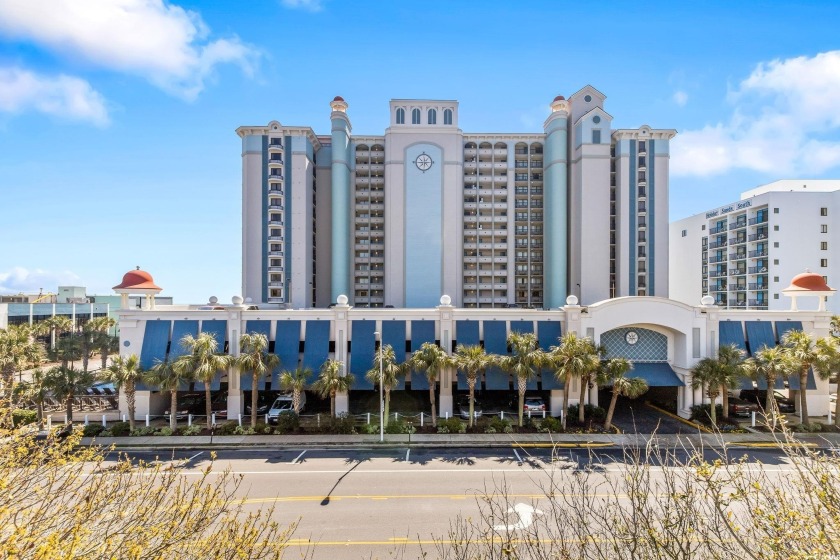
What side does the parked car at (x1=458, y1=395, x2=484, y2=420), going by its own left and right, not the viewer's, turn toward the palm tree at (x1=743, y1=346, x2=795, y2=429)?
left

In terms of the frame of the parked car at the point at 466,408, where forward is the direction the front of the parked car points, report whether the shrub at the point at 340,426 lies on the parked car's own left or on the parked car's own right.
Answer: on the parked car's own right

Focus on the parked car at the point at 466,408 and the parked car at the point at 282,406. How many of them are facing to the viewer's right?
0

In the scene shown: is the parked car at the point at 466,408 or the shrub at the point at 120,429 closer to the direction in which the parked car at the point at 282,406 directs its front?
the shrub

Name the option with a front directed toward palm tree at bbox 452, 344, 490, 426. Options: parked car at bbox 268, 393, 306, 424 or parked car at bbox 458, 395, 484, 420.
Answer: parked car at bbox 458, 395, 484, 420

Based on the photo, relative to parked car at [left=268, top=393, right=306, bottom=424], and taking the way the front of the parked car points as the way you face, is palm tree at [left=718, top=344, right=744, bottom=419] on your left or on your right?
on your left

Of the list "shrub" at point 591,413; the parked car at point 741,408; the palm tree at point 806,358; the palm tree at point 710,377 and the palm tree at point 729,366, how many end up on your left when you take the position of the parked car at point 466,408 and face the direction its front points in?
5

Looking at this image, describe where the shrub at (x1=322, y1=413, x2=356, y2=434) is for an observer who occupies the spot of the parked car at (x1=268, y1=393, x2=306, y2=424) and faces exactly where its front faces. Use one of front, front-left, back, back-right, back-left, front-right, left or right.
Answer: left

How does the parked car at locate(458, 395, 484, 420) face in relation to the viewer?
toward the camera

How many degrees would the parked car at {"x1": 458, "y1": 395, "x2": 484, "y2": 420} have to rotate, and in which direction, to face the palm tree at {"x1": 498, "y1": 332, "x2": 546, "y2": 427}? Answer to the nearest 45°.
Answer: approximately 45° to its left

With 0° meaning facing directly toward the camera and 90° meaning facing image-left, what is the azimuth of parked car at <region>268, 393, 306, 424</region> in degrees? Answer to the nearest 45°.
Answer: approximately 45°

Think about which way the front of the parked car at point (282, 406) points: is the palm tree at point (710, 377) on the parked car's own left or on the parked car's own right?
on the parked car's own left

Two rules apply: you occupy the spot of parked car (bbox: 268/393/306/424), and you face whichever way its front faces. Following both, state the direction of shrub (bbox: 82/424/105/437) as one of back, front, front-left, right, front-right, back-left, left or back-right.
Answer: front-right

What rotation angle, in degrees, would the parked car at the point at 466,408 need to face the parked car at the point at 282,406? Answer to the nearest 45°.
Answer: approximately 90° to its right
